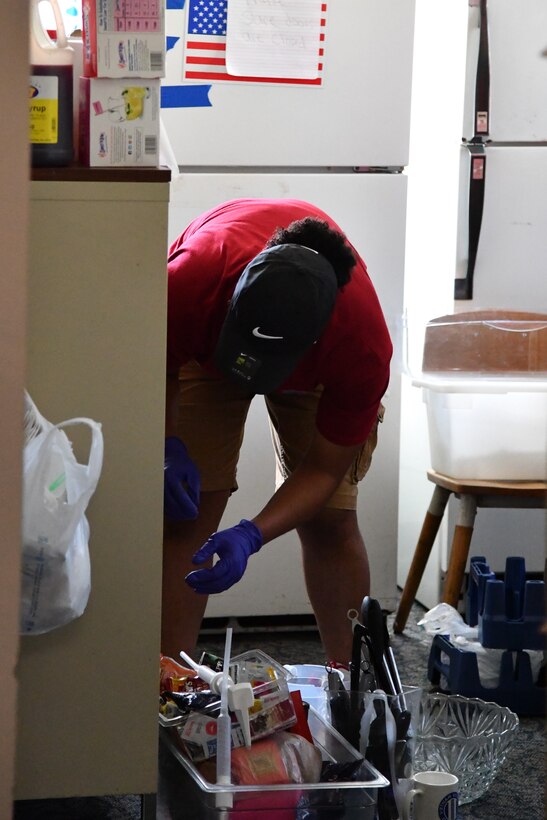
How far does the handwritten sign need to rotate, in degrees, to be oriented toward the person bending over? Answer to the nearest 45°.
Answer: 0° — it already faces them

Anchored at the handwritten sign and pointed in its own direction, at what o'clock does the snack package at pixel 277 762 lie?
The snack package is roughly at 12 o'clock from the handwritten sign.

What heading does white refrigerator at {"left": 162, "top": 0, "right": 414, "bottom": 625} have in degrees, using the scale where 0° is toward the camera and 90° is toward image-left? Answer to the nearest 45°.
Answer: approximately 0°

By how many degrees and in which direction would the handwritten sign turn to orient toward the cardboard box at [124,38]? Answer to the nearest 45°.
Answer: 0° — it already faces it

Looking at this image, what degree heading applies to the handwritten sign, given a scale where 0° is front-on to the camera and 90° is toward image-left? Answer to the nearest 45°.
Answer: approximately 0°

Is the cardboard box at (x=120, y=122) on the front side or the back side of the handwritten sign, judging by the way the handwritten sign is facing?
on the front side

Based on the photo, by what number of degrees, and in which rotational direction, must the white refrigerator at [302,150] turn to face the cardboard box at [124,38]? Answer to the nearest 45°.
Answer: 0° — it already faces it

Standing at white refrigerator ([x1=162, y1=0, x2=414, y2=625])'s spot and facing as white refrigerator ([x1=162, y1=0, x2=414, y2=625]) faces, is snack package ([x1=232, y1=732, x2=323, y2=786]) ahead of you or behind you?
ahead
